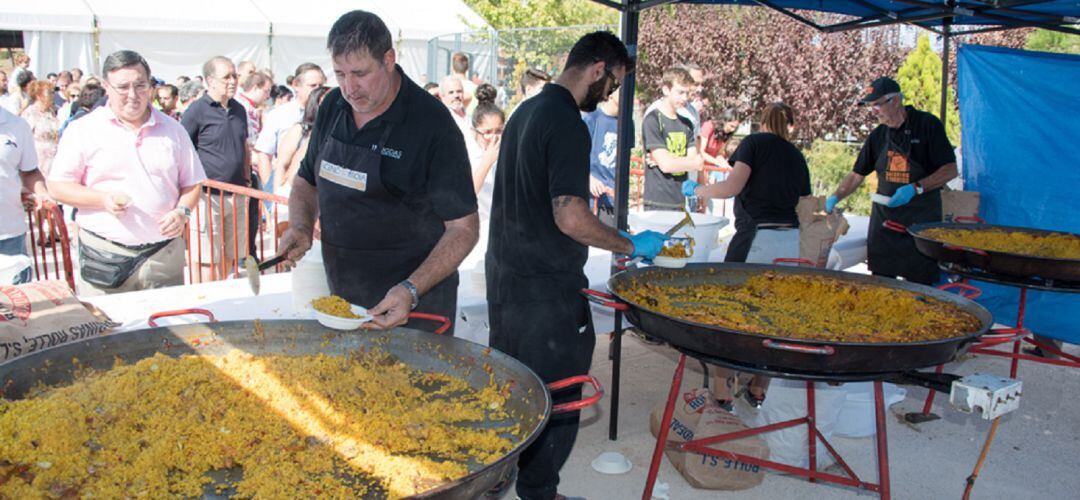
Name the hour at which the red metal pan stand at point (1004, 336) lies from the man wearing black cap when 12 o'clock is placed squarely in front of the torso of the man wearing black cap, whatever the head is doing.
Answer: The red metal pan stand is roughly at 10 o'clock from the man wearing black cap.

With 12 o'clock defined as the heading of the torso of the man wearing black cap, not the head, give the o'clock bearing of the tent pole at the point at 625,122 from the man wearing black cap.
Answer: The tent pole is roughly at 12 o'clock from the man wearing black cap.

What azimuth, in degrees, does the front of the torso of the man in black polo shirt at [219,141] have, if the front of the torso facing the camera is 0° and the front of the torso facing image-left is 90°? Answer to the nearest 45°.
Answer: approximately 315°

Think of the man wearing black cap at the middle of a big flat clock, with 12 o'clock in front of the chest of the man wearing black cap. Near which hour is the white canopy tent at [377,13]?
The white canopy tent is roughly at 3 o'clock from the man wearing black cap.

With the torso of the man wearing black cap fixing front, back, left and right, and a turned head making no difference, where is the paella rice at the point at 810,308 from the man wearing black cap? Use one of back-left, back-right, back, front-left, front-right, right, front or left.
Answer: front-left

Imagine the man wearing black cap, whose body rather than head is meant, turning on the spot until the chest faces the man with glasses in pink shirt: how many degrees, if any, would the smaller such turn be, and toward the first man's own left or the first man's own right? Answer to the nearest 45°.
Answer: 0° — they already face them

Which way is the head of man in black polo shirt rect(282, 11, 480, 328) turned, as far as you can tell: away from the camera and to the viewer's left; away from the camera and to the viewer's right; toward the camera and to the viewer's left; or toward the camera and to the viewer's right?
toward the camera and to the viewer's left

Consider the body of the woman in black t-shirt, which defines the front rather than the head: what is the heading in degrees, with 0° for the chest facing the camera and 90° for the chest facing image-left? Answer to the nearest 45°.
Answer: approximately 135°

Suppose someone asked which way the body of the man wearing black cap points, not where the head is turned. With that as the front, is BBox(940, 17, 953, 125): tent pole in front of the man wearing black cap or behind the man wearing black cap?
behind

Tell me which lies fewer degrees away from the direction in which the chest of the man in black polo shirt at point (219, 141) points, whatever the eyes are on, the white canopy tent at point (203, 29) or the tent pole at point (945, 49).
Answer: the tent pole

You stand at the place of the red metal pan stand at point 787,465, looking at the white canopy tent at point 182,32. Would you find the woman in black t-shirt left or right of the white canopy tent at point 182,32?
right

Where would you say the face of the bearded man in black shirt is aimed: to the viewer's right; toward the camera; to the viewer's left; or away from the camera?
to the viewer's right

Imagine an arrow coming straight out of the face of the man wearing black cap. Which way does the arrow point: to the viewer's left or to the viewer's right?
to the viewer's left

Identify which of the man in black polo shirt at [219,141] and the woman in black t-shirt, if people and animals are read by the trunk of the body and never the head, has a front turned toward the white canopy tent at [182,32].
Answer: the woman in black t-shirt

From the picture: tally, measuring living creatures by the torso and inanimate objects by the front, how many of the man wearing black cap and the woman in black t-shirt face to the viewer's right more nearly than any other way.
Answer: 0

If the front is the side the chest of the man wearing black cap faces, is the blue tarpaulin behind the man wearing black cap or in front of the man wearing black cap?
behind
